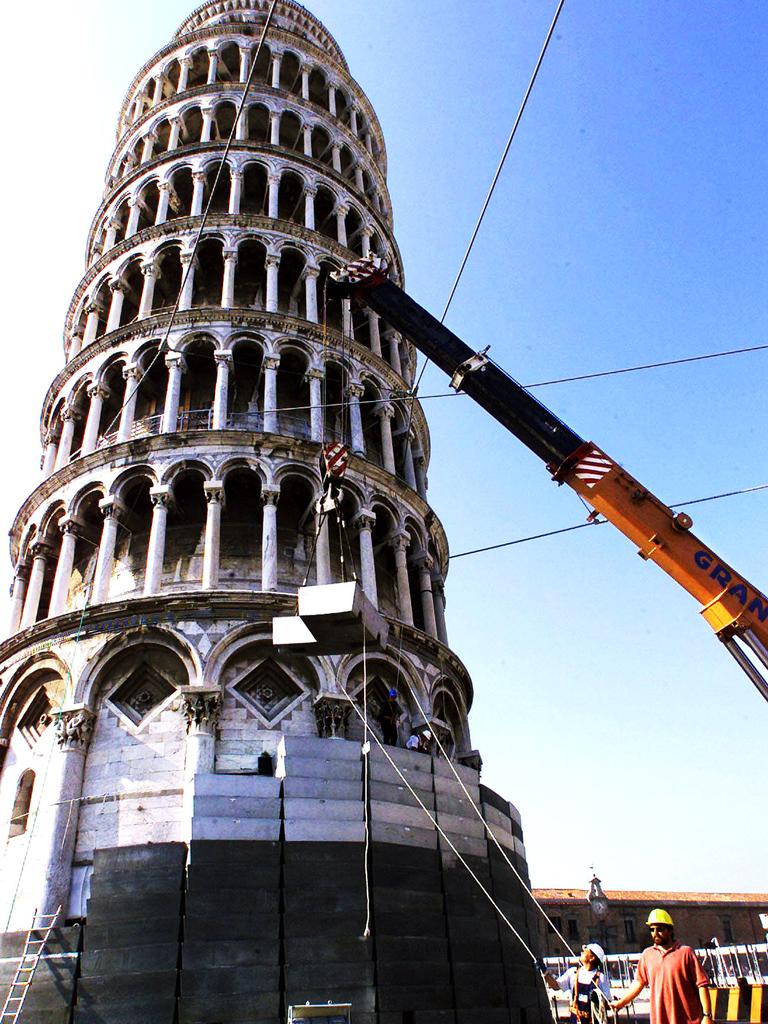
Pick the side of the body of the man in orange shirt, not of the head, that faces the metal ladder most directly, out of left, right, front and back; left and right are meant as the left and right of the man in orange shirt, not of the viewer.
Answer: right

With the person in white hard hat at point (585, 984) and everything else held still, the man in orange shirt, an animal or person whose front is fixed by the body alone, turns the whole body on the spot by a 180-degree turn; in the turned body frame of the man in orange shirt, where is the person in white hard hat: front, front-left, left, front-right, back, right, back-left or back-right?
front-left

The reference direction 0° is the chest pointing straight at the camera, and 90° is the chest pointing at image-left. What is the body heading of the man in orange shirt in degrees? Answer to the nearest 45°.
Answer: approximately 45°
